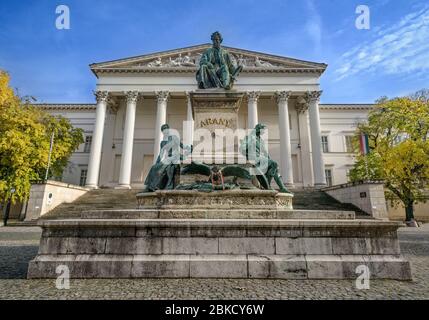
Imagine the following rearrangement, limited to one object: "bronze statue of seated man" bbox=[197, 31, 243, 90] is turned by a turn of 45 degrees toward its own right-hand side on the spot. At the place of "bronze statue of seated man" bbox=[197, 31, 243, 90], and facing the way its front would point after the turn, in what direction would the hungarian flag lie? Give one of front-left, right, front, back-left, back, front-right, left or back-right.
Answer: back

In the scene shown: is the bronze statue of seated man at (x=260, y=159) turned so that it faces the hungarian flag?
no

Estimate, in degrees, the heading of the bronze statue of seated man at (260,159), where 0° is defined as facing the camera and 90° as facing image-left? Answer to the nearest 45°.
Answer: approximately 315°

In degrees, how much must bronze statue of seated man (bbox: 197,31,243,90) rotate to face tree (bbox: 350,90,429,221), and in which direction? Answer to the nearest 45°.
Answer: approximately 135° to its left

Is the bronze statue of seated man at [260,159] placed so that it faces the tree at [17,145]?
no

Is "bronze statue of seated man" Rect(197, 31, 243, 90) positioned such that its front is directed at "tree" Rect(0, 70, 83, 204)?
no

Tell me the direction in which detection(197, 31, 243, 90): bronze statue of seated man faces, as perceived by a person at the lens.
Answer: facing the viewer

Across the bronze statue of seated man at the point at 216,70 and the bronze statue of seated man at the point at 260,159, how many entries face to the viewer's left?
0
